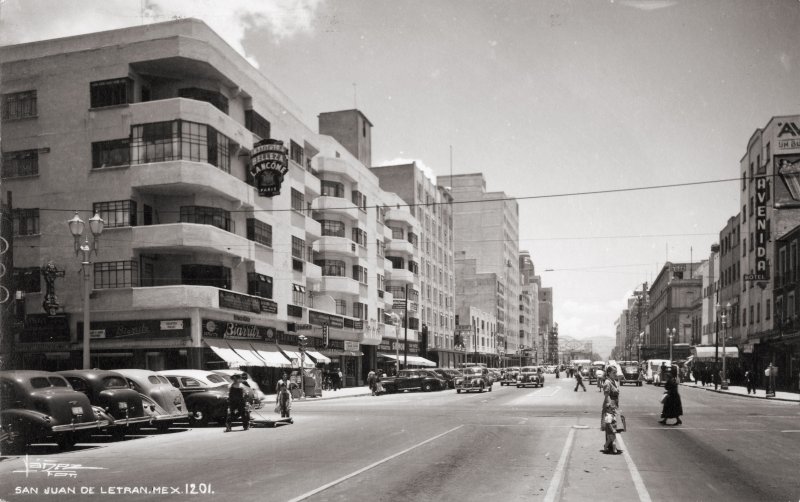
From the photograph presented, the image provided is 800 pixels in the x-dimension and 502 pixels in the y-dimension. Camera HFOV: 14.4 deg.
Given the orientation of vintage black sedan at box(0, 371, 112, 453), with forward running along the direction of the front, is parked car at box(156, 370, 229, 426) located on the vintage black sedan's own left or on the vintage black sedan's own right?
on the vintage black sedan's own right

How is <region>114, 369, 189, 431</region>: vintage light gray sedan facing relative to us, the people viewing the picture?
facing away from the viewer and to the left of the viewer

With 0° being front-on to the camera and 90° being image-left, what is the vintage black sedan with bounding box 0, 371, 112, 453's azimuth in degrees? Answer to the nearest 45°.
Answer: approximately 135°

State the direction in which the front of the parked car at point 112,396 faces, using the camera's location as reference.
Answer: facing away from the viewer and to the left of the viewer

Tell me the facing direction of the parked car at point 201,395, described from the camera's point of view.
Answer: facing away from the viewer and to the left of the viewer

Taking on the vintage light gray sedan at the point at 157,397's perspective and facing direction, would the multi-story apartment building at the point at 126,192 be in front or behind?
in front
